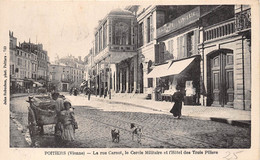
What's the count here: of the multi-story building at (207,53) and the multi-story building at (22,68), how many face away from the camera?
0

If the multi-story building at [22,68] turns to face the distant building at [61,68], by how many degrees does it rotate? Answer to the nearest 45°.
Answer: approximately 90° to its left

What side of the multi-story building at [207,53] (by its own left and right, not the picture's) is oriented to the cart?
front

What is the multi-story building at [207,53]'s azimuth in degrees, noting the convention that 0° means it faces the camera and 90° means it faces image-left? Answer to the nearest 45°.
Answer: approximately 45°

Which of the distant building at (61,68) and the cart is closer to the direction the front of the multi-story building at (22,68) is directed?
the cart

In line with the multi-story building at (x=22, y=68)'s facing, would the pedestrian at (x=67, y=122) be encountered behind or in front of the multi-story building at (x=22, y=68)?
in front

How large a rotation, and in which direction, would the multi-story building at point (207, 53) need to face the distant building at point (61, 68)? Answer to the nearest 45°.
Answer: approximately 45° to its right
